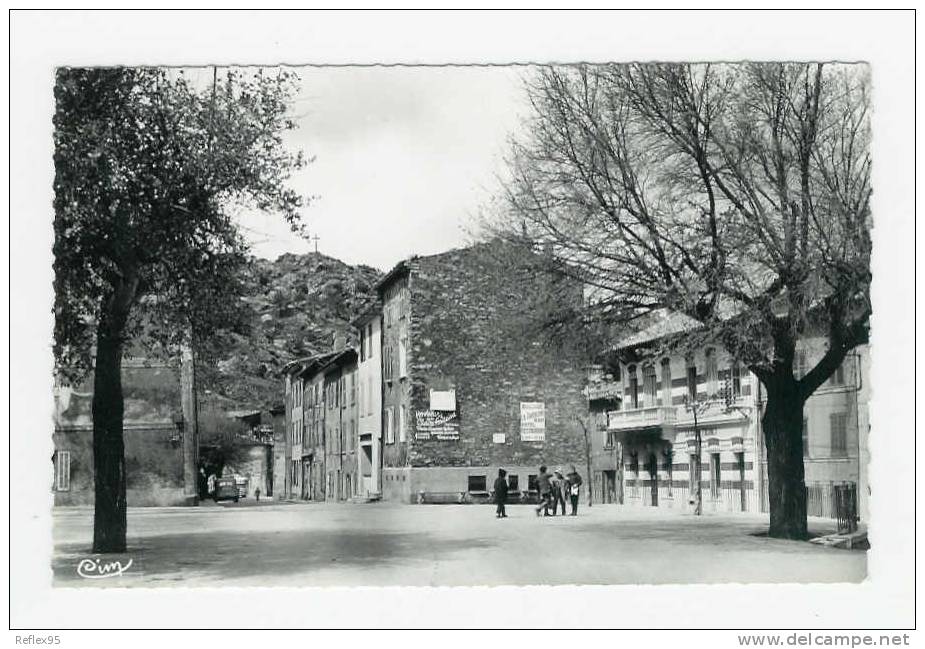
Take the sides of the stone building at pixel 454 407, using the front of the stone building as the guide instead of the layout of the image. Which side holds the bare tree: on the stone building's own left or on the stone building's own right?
on the stone building's own left

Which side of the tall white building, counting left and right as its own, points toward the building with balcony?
left

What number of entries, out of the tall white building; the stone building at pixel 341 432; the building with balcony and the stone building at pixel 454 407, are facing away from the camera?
0

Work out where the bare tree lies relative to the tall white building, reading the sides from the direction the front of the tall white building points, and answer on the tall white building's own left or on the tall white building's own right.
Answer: on the tall white building's own left

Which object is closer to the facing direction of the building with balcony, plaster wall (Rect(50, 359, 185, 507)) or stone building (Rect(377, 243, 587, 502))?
the plaster wall

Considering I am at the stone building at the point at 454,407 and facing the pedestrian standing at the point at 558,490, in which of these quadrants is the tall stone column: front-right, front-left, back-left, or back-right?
front-right
